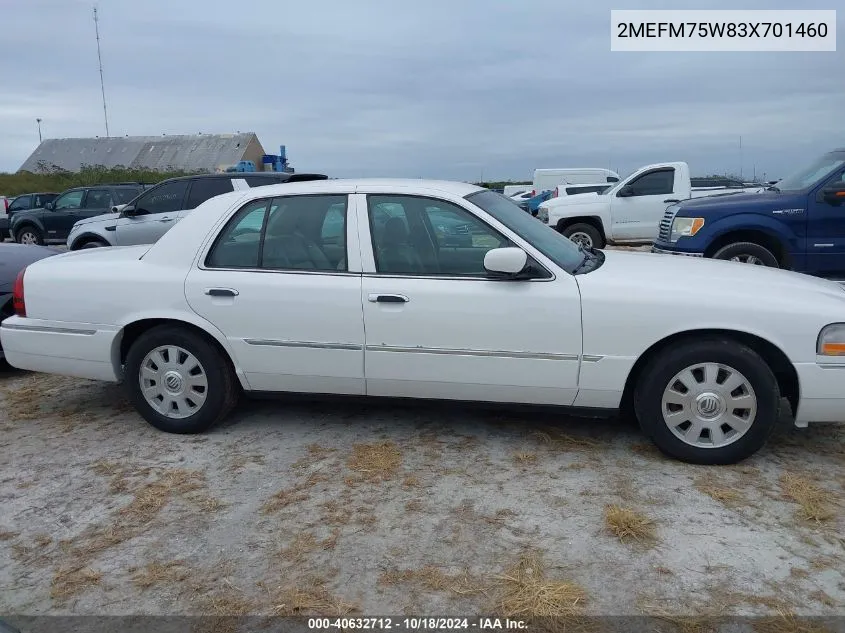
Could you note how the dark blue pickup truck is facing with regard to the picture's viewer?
facing to the left of the viewer

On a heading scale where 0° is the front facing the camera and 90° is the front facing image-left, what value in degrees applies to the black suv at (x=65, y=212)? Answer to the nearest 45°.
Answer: approximately 90°

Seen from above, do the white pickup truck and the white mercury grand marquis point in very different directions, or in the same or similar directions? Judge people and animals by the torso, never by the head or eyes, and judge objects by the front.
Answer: very different directions

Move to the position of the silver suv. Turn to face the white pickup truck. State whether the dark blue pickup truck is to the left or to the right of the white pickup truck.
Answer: right

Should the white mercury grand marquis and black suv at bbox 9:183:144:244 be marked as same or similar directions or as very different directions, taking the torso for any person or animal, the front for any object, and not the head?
very different directions

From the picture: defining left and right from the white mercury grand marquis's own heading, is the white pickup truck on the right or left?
on its left

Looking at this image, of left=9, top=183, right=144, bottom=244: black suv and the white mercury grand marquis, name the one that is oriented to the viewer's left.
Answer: the black suv

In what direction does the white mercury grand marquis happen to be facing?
to the viewer's right

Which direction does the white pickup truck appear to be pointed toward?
to the viewer's left

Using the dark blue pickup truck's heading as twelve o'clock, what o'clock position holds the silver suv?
The silver suv is roughly at 12 o'clock from the dark blue pickup truck.

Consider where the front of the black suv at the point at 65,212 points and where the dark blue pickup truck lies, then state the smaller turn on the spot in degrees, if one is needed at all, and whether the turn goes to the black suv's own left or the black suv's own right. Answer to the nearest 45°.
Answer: approximately 135° to the black suv's own left

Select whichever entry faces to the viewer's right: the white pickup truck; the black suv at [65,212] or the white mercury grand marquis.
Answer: the white mercury grand marquis

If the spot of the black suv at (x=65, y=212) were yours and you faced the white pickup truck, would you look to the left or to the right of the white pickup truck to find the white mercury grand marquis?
right
